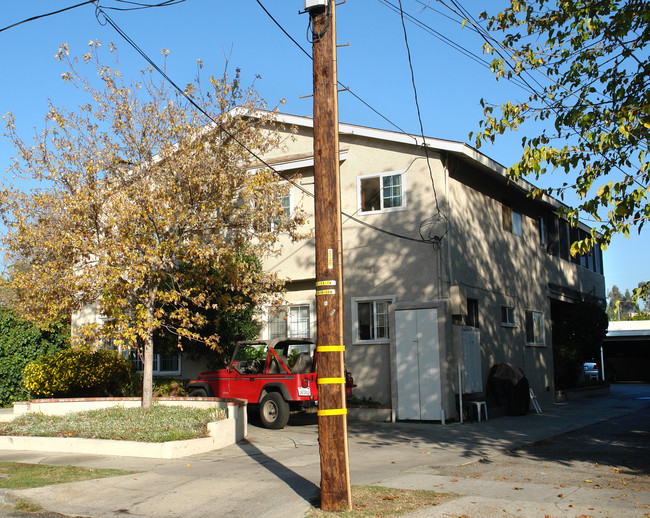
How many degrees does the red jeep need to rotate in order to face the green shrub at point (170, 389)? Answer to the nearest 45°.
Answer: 0° — it already faces it

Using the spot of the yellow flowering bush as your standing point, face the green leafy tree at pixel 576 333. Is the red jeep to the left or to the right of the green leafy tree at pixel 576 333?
right

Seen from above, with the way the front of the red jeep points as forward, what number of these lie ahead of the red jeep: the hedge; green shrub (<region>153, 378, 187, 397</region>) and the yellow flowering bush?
3

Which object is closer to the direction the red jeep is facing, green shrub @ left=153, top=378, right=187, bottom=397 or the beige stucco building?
the green shrub

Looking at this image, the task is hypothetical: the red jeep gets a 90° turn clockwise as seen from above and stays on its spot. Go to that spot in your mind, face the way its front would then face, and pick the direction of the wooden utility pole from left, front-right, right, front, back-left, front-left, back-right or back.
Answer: back-right

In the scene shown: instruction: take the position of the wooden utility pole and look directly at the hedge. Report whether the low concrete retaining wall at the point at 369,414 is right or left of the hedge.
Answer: right

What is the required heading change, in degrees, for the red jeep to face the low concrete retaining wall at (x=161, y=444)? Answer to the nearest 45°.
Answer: approximately 90° to its left

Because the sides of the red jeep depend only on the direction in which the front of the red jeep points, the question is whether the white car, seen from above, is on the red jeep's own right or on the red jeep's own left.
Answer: on the red jeep's own right

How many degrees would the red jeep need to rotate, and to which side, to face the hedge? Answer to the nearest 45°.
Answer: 0° — it already faces it

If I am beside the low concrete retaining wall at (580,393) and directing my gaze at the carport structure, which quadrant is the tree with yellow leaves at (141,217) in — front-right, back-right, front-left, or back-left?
back-left

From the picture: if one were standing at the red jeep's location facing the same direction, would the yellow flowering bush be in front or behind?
in front

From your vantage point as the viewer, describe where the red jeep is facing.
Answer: facing away from the viewer and to the left of the viewer
